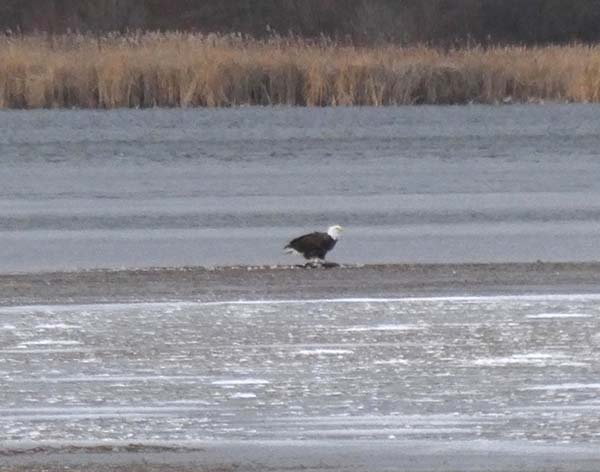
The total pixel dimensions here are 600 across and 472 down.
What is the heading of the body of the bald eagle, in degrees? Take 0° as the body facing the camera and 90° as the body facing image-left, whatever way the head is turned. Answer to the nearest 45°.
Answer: approximately 270°
